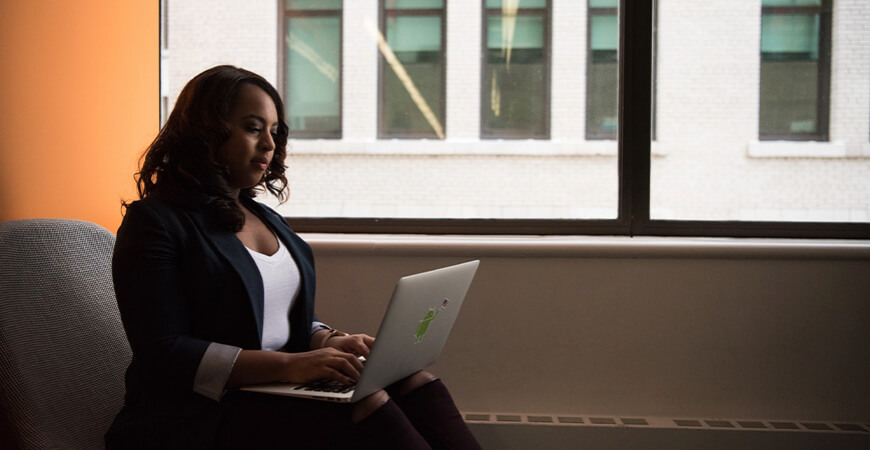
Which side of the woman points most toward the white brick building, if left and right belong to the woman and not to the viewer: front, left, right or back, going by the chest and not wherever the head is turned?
left

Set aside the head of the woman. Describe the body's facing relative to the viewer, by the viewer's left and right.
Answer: facing the viewer and to the right of the viewer

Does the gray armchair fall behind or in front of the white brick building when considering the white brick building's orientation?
in front

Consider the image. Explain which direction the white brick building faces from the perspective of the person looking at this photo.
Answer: facing the viewer

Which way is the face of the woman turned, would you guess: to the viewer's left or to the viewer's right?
to the viewer's right

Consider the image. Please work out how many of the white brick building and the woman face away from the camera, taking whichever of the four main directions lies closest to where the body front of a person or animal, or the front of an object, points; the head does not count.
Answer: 0

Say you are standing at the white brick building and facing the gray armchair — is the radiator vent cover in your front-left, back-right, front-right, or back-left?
front-left
